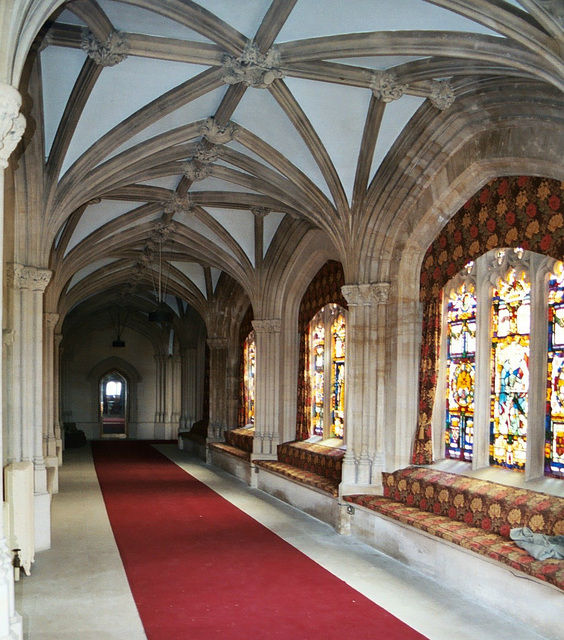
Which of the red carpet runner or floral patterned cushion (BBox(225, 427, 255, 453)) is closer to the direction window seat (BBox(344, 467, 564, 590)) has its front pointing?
the red carpet runner

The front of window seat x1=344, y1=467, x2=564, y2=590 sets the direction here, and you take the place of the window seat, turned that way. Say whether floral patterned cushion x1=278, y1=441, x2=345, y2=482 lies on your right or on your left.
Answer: on your right

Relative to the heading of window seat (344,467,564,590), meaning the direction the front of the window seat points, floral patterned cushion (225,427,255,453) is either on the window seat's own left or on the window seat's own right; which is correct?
on the window seat's own right

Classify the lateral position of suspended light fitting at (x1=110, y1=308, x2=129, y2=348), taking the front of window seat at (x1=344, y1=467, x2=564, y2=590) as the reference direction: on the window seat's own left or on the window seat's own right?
on the window seat's own right

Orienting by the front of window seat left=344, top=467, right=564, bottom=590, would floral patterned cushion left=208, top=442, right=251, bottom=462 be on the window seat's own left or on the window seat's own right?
on the window seat's own right

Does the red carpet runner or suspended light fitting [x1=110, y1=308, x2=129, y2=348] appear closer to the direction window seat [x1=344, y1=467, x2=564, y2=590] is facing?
the red carpet runner

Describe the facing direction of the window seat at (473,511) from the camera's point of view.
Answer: facing the viewer and to the left of the viewer
